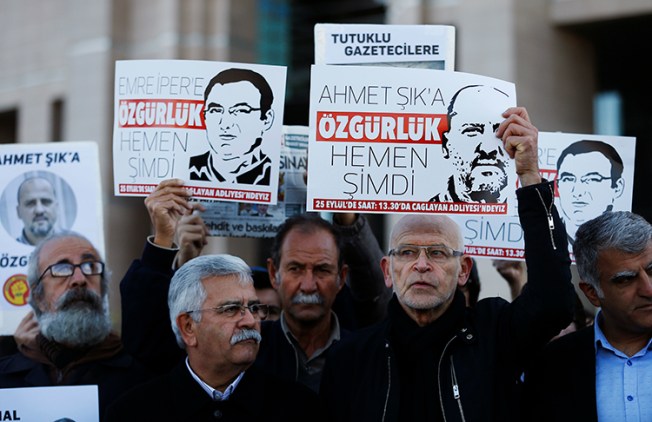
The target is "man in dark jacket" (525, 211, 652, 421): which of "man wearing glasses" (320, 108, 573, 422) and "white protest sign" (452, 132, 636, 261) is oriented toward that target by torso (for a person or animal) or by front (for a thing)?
the white protest sign

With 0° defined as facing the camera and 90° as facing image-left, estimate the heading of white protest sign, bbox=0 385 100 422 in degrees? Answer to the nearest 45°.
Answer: approximately 0°

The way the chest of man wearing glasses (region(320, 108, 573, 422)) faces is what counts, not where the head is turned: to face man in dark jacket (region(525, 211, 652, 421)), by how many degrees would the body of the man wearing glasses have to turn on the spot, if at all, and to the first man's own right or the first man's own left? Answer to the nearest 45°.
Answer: approximately 90° to the first man's own left
